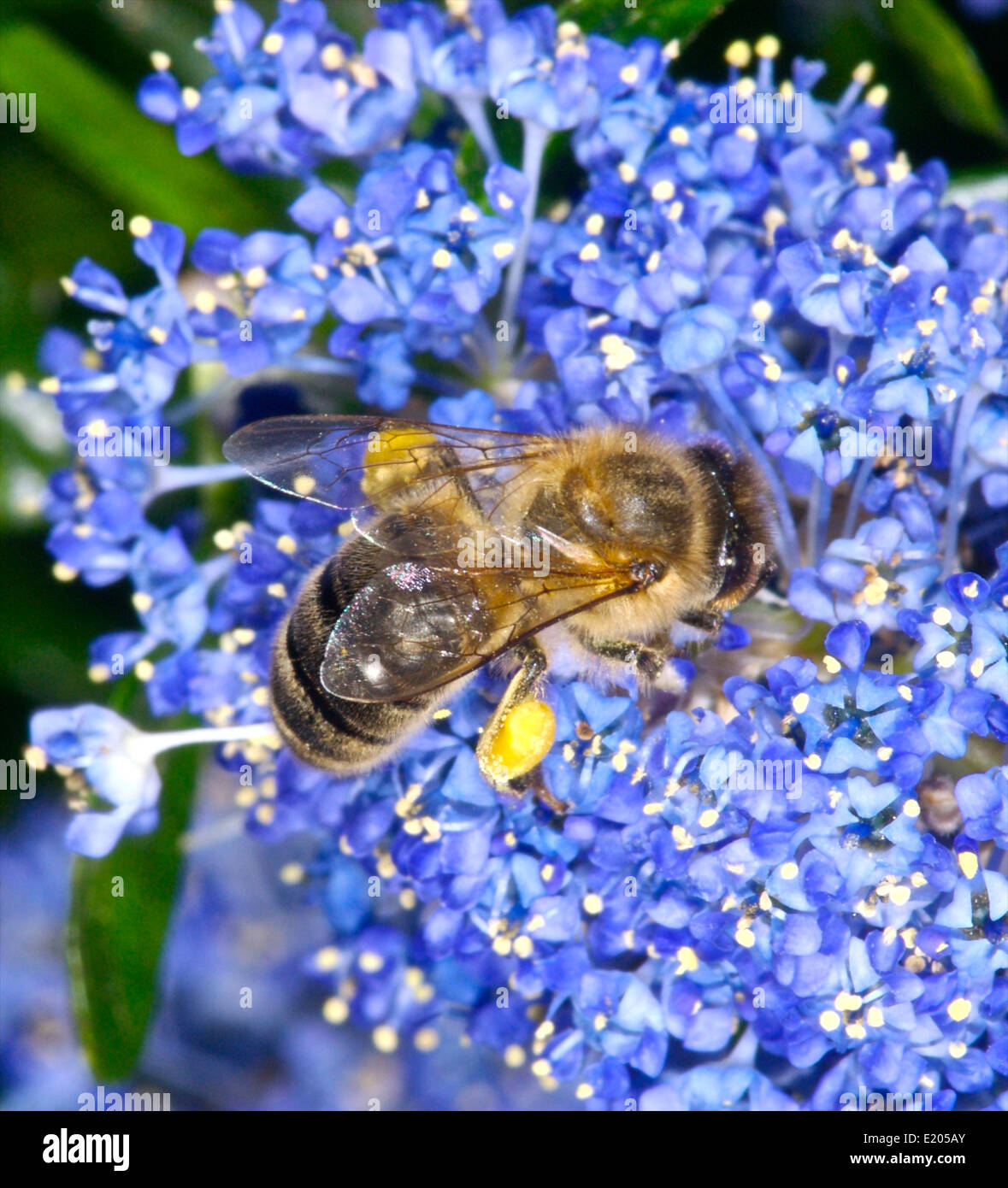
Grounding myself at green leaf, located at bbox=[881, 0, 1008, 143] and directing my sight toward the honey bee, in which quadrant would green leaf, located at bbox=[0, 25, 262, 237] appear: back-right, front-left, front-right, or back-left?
front-right

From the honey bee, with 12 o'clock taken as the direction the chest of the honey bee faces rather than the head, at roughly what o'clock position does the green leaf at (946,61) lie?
The green leaf is roughly at 11 o'clock from the honey bee.

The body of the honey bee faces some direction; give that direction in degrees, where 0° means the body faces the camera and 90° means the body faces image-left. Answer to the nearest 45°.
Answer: approximately 270°
